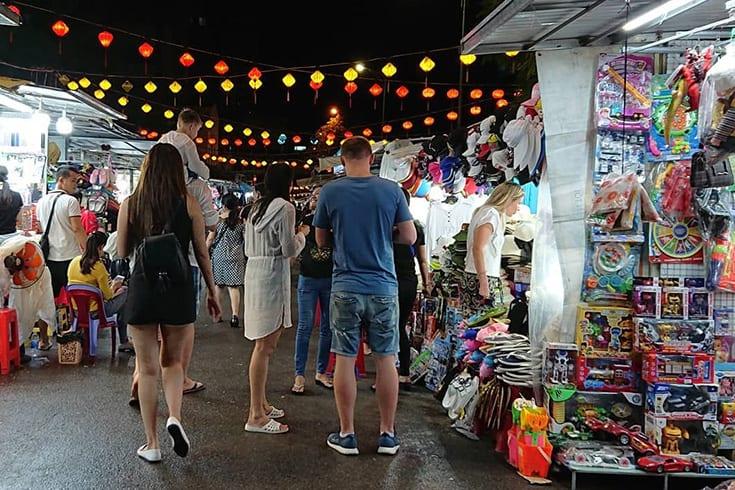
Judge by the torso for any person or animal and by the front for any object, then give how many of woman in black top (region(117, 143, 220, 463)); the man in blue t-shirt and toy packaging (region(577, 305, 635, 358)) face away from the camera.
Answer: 2

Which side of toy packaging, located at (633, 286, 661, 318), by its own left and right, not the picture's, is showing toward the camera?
front

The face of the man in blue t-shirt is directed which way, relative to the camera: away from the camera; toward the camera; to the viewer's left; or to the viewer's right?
away from the camera

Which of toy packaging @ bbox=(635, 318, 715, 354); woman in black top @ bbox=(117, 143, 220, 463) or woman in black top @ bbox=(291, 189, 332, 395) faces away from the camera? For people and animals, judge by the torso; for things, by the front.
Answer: woman in black top @ bbox=(117, 143, 220, 463)

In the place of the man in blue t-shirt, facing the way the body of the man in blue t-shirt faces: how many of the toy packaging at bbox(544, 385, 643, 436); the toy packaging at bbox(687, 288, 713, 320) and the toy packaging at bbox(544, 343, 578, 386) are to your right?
3

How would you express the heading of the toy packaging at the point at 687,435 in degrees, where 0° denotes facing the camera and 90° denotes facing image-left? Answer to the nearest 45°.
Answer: approximately 0°

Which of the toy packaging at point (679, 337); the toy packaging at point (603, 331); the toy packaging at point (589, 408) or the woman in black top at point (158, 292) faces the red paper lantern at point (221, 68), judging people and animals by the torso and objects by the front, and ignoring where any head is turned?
the woman in black top

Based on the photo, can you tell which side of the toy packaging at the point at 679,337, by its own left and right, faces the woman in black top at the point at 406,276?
right

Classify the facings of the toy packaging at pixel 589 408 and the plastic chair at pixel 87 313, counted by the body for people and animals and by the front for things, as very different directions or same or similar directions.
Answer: very different directions

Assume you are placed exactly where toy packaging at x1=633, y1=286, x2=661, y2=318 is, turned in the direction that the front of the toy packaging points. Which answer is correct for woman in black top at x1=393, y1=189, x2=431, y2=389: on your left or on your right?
on your right

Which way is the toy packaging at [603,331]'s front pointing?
toward the camera
